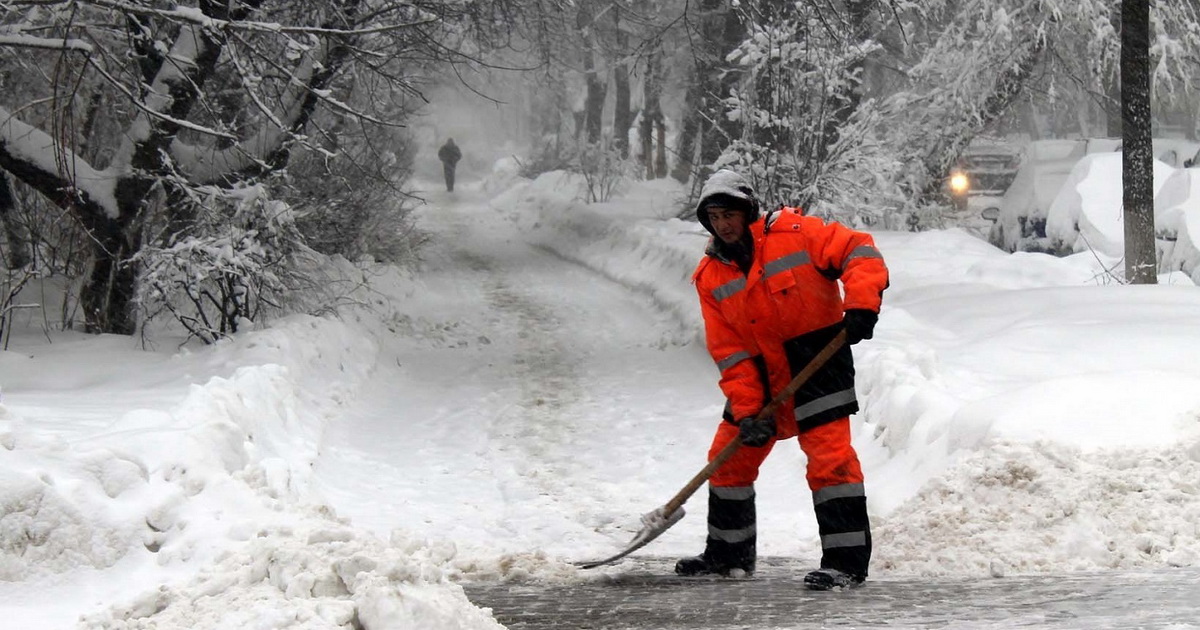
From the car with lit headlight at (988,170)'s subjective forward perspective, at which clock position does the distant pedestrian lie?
The distant pedestrian is roughly at 4 o'clock from the car with lit headlight.

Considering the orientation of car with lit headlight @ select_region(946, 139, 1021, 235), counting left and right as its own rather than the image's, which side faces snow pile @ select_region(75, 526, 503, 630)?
front

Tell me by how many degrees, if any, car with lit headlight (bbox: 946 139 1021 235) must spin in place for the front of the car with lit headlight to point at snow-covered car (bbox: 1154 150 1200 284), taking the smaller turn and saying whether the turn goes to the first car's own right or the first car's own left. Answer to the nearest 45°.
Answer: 0° — it already faces it

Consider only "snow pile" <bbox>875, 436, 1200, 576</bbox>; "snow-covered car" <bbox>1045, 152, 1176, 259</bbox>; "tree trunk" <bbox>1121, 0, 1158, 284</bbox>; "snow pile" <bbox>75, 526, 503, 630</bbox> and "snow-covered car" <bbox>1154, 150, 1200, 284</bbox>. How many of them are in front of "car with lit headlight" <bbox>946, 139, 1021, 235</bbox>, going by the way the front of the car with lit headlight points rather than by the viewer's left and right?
5

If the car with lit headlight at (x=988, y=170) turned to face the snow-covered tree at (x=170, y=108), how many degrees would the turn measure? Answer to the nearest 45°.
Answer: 0° — it already faces it

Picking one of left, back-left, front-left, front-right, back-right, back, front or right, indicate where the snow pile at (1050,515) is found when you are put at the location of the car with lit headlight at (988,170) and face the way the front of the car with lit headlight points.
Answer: front

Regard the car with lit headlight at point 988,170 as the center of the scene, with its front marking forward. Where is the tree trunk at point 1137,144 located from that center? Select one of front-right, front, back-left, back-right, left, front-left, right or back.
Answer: front

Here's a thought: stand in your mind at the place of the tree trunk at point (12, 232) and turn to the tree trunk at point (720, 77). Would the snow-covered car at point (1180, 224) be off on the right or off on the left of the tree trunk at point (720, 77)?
right

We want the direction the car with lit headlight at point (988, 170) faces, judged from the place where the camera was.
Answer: facing the viewer

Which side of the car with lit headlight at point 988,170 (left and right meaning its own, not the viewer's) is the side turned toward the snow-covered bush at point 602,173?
right

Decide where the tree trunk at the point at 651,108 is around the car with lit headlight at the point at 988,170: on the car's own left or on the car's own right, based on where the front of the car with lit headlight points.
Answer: on the car's own right

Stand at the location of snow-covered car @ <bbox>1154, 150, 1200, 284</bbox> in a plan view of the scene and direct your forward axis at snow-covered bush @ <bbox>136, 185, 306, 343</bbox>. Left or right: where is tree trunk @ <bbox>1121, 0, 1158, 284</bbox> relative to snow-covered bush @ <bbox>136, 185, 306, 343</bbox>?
left
